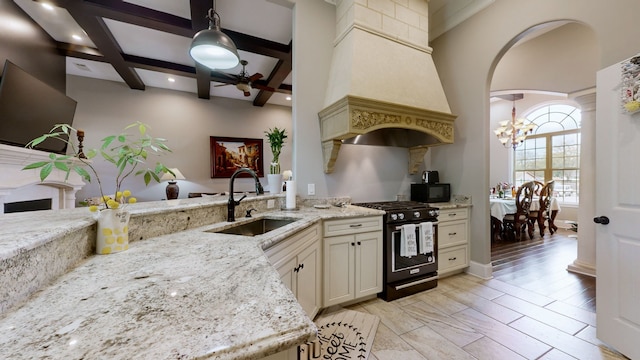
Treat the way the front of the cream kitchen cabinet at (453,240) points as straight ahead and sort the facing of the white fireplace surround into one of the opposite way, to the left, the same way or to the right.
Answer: to the left

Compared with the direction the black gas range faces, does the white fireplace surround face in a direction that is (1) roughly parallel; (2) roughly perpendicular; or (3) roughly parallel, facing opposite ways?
roughly perpendicular

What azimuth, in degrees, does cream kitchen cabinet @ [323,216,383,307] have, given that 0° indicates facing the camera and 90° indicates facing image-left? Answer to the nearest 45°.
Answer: approximately 315°

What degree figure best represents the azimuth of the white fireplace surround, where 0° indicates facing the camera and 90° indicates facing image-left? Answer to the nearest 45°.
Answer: approximately 315°

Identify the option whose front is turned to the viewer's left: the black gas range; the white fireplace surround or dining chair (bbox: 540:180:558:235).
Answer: the dining chair

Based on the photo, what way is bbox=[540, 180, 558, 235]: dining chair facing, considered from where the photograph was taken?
facing to the left of the viewer

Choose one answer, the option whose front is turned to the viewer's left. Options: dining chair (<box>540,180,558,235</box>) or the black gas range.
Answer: the dining chair

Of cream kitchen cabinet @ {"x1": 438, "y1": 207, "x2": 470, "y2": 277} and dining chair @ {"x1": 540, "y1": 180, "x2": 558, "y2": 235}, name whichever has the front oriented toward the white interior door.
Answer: the cream kitchen cabinet

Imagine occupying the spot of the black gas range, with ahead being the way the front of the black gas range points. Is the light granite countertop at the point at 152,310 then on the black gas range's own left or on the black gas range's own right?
on the black gas range's own right

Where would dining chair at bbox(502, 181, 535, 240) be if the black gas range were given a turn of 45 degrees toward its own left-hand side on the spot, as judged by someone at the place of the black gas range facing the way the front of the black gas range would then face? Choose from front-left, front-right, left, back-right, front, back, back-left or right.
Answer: front-left

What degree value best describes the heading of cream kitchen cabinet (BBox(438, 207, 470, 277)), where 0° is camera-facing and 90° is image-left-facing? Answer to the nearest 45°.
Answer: approximately 315°

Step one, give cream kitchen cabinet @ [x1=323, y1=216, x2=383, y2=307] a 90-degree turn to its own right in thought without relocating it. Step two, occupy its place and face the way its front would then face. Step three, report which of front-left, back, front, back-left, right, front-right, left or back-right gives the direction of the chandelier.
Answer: back

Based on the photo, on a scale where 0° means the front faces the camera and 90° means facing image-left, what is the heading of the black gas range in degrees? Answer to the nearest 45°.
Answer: approximately 315°
